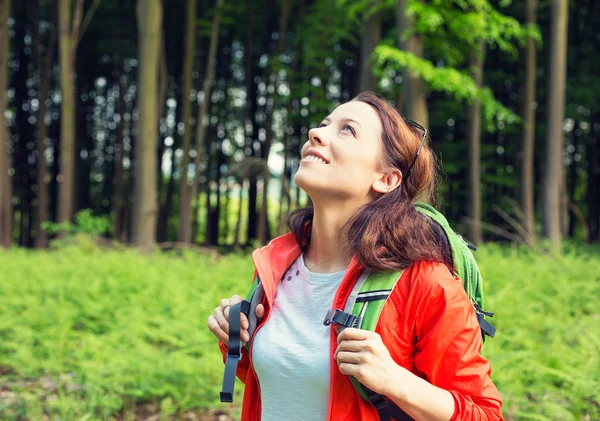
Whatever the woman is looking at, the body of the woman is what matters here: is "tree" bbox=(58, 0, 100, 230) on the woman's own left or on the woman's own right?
on the woman's own right

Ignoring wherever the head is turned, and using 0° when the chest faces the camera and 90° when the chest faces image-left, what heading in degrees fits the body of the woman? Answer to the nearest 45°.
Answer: approximately 45°
